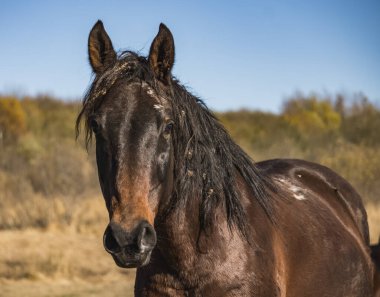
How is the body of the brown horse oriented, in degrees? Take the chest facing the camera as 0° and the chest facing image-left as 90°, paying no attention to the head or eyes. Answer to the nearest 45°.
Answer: approximately 45°
